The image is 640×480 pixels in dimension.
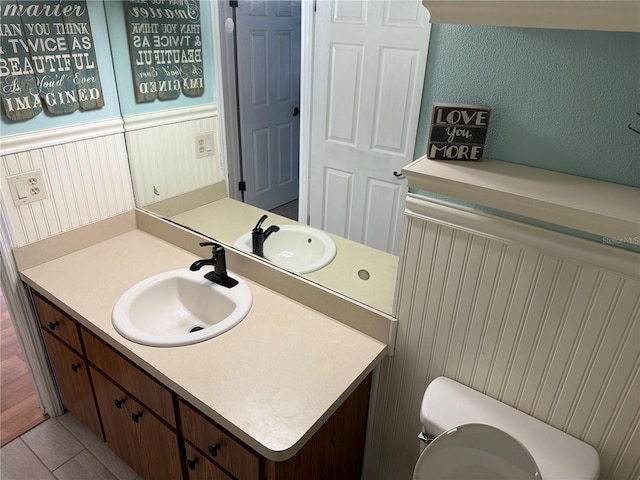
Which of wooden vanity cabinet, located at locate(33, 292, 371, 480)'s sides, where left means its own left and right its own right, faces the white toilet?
left

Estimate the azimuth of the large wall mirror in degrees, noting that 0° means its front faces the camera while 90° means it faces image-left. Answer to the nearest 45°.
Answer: approximately 45°

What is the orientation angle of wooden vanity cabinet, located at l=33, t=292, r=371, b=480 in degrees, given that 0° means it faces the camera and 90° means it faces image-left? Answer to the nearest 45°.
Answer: approximately 45°
